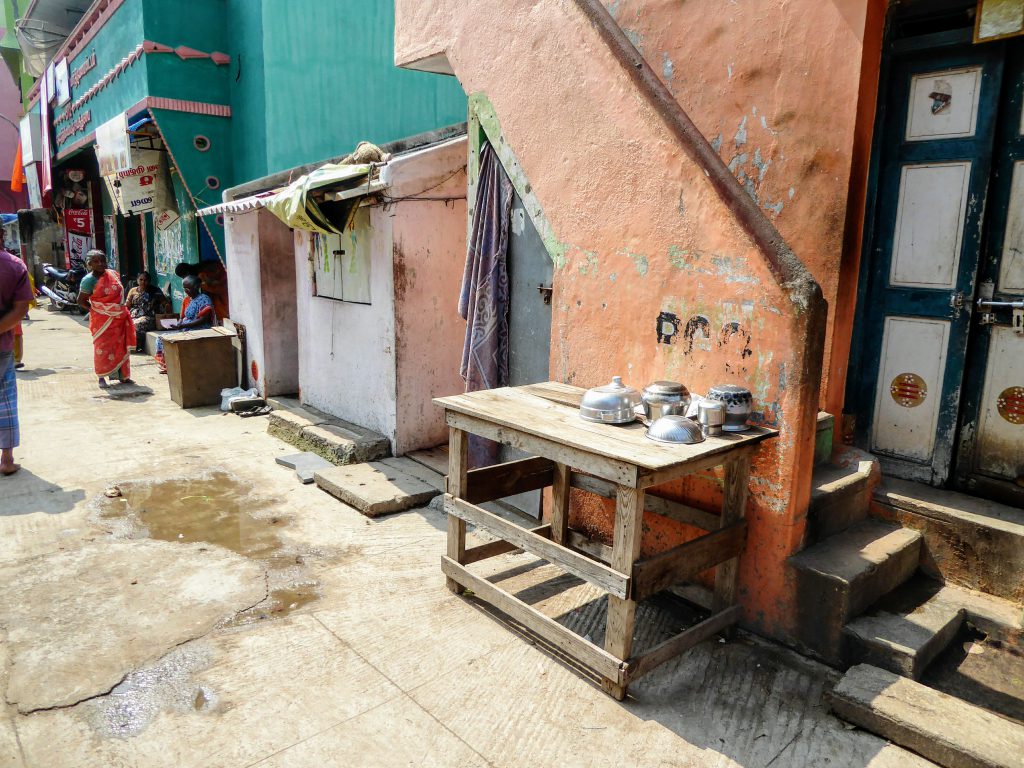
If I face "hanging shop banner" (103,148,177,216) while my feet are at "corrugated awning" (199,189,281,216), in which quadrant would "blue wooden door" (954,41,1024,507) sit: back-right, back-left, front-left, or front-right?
back-right

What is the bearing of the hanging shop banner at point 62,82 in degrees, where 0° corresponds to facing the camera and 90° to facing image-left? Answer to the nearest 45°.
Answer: approximately 45°
